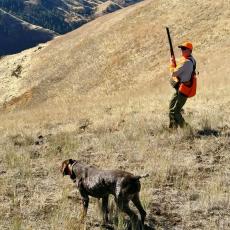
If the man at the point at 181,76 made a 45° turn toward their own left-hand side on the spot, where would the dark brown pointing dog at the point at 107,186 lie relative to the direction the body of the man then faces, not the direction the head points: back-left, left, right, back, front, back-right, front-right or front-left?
front-left

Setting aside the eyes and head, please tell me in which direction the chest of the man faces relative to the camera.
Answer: to the viewer's left
